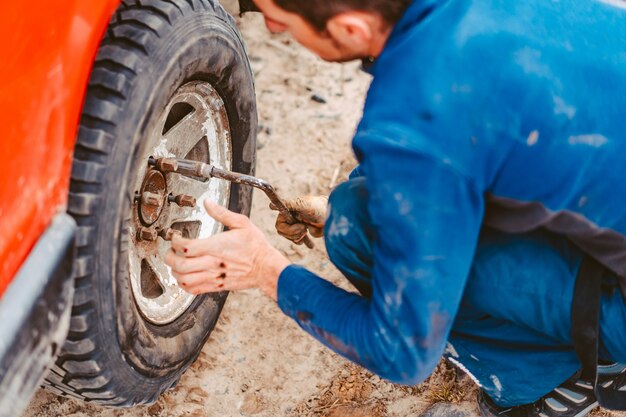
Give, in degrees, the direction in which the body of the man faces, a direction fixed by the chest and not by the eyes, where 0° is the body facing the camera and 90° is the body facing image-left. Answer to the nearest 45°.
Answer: approximately 90°

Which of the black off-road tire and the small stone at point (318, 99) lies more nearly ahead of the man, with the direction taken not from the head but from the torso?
the black off-road tire

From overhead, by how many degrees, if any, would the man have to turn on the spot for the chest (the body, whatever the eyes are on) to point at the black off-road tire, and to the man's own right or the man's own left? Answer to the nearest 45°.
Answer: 0° — they already face it
